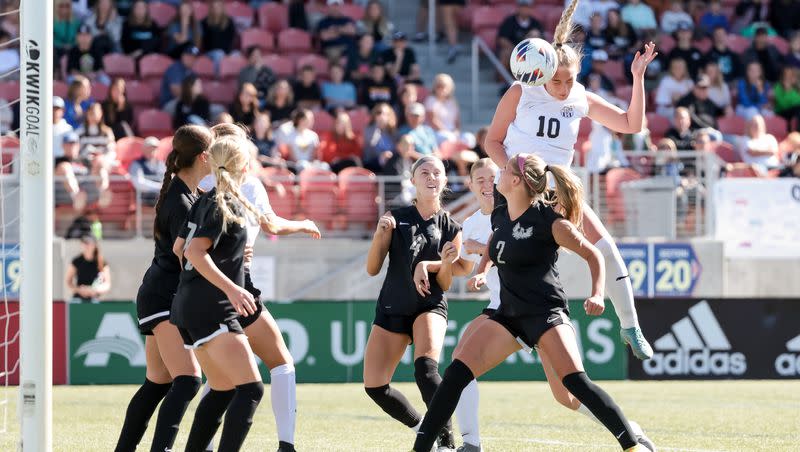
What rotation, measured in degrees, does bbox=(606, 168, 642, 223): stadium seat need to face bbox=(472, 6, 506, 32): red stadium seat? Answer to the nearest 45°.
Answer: approximately 135° to its right

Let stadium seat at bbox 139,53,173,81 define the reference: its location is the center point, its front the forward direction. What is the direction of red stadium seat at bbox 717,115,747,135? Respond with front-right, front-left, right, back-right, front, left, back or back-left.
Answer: left

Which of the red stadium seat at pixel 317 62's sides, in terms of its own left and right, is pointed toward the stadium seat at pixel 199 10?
right

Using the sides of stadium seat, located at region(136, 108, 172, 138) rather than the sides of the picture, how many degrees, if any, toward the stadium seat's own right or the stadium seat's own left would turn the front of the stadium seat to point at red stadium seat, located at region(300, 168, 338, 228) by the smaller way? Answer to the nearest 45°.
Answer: approximately 45° to the stadium seat's own left

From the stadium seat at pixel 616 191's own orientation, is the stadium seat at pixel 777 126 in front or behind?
behind

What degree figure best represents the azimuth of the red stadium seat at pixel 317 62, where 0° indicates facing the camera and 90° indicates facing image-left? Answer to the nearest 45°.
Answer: approximately 0°

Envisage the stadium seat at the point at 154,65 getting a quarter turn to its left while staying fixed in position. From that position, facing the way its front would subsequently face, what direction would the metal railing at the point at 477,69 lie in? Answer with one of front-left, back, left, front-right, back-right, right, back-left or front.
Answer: front

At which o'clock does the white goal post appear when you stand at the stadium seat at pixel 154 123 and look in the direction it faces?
The white goal post is roughly at 12 o'clock from the stadium seat.

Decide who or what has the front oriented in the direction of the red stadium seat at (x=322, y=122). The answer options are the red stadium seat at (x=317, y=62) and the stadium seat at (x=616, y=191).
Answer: the red stadium seat at (x=317, y=62)

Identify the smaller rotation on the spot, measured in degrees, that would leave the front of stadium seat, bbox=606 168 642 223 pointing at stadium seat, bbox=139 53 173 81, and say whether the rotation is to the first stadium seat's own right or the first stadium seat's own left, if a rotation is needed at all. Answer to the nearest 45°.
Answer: approximately 90° to the first stadium seat's own right

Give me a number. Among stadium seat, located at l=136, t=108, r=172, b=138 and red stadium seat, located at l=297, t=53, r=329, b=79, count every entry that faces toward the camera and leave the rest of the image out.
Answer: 2
